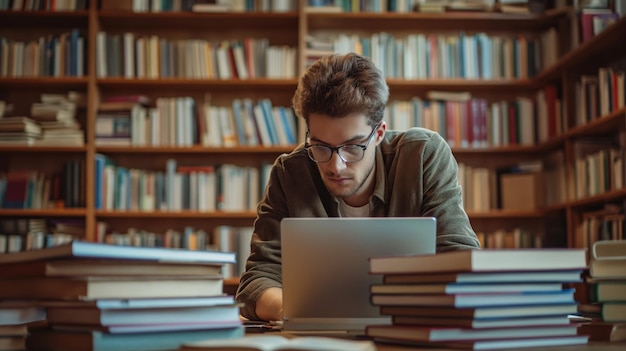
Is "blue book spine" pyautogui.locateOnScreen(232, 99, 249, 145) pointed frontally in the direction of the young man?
yes

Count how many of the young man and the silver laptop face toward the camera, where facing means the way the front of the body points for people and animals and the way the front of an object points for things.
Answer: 1

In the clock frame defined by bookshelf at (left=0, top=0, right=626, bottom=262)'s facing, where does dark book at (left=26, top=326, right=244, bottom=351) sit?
The dark book is roughly at 12 o'clock from the bookshelf.

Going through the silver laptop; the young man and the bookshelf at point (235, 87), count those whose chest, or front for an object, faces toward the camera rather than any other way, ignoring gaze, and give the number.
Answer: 2

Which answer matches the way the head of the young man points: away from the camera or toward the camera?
toward the camera

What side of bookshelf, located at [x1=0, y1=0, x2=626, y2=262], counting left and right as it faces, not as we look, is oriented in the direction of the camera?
front

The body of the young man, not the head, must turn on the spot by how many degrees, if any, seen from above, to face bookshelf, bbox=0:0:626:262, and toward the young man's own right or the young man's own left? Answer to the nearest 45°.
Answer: approximately 180°

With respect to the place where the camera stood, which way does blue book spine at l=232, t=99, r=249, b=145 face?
facing the viewer

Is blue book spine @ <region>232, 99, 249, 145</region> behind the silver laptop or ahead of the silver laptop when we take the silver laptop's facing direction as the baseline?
ahead

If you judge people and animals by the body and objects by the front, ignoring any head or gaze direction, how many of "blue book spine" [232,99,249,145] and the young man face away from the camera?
0

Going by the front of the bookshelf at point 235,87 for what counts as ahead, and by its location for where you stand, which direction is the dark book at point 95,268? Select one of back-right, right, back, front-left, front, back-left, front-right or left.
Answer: front

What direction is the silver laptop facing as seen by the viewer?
away from the camera

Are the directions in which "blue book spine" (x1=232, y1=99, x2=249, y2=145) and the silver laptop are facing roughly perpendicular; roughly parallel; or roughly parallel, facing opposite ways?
roughly parallel, facing opposite ways

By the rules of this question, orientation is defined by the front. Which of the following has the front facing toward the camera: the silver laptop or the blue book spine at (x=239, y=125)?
the blue book spine

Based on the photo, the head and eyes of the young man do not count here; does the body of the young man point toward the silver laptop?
yes

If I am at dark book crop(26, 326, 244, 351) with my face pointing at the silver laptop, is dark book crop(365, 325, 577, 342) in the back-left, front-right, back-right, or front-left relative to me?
front-right

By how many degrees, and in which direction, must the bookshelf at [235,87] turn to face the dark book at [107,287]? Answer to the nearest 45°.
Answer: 0° — it already faces it
